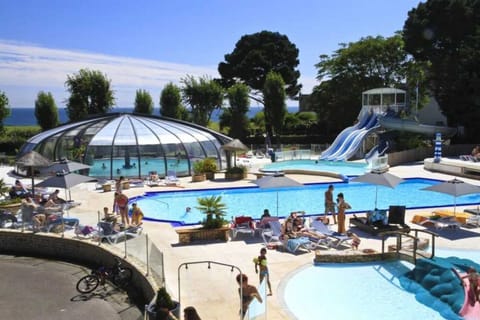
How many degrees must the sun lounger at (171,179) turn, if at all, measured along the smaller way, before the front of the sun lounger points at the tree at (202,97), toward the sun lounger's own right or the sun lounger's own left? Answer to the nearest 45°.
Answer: approximately 180°

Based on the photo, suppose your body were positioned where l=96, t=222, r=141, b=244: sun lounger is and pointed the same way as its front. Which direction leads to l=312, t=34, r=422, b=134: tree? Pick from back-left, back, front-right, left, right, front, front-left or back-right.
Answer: front-left

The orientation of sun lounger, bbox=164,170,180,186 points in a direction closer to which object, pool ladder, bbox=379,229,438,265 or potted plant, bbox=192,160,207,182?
the pool ladder

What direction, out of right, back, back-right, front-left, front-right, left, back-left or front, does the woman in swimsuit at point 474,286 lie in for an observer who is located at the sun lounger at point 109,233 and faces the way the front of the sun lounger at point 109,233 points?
front-right

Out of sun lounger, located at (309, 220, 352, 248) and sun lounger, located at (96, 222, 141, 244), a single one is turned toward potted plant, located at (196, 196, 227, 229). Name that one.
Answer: sun lounger, located at (96, 222, 141, 244)

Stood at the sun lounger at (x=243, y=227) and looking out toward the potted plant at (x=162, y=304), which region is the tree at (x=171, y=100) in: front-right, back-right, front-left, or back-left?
back-right

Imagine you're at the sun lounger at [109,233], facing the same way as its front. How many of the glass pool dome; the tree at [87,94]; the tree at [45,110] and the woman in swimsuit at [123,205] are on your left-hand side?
4

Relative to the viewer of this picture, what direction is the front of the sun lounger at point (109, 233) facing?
facing to the right of the viewer

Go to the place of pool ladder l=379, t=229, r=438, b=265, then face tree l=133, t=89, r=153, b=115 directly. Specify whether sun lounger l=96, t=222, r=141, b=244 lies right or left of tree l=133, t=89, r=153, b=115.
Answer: left

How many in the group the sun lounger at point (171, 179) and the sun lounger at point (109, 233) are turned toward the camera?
1

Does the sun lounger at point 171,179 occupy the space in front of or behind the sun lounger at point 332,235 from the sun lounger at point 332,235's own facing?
behind
